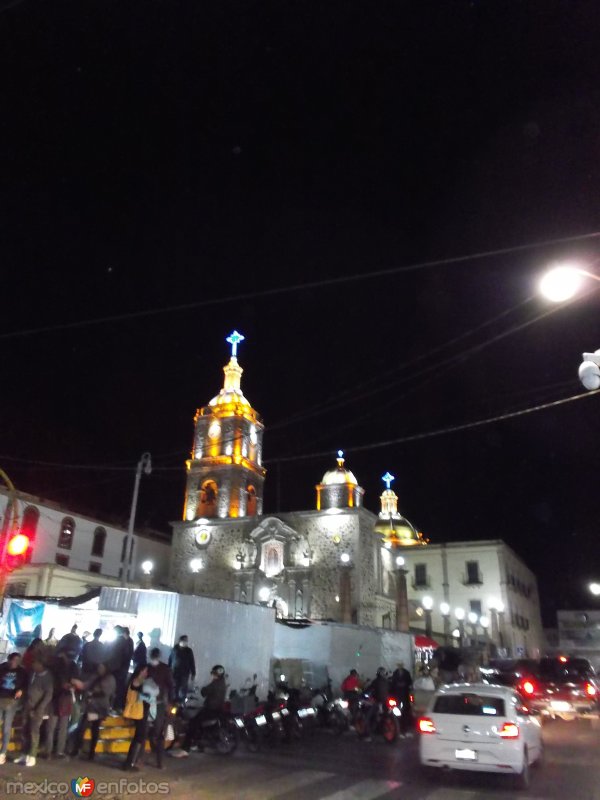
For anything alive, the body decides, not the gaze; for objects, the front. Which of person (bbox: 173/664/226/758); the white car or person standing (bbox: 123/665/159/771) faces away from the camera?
the white car

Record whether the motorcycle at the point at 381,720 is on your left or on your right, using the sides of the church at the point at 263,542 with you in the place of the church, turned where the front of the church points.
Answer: on your left

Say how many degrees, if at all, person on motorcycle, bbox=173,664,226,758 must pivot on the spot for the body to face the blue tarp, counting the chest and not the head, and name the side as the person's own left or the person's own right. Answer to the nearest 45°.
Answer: approximately 45° to the person's own right

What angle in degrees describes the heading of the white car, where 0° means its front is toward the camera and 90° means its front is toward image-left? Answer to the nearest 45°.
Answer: approximately 180°

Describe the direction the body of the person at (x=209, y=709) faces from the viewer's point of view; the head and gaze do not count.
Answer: to the viewer's left

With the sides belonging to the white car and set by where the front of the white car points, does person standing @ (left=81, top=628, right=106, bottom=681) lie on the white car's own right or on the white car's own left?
on the white car's own left
